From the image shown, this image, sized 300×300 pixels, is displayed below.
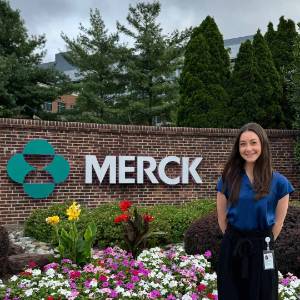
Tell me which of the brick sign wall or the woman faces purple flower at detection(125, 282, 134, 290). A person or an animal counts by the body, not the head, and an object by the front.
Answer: the brick sign wall

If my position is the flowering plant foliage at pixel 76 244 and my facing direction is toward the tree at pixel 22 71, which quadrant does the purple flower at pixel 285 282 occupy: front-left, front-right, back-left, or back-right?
back-right

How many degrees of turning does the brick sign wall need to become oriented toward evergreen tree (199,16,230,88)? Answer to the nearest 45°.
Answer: approximately 135° to its left

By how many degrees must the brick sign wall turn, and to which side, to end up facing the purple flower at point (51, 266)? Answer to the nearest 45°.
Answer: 0° — it already faces it

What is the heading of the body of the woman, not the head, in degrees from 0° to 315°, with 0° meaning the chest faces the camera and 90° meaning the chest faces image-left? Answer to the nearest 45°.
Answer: approximately 0°

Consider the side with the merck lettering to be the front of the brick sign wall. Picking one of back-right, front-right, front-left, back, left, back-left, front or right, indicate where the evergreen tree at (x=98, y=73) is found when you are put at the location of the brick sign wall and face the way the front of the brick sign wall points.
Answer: back

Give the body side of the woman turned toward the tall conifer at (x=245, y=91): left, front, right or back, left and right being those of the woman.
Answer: back

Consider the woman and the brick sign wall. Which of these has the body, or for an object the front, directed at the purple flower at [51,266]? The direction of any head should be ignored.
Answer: the brick sign wall

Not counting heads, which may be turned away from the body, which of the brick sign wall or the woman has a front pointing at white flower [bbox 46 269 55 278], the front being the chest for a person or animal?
the brick sign wall

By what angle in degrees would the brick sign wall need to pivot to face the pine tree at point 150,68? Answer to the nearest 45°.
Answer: approximately 180°

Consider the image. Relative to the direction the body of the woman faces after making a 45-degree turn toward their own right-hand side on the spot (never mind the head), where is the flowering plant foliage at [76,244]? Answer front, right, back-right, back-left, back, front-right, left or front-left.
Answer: right
